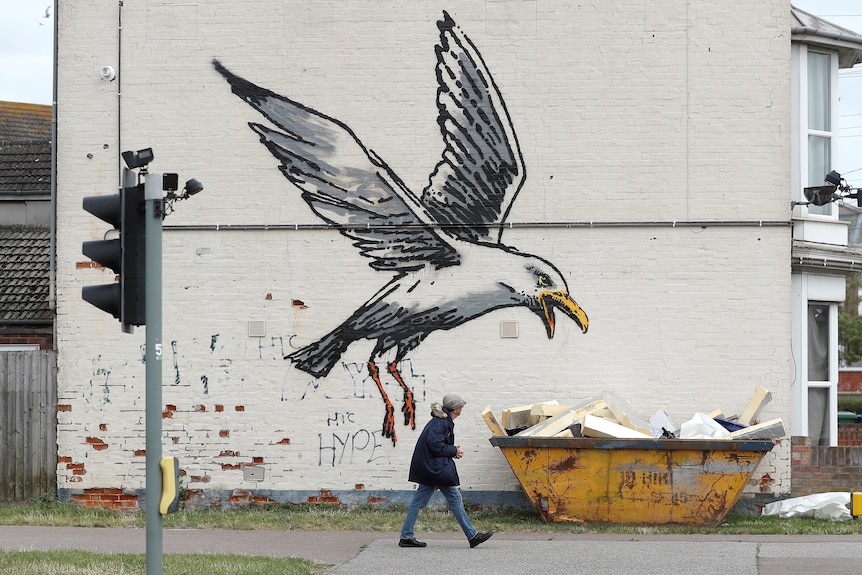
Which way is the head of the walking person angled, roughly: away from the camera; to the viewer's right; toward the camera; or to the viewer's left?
to the viewer's right

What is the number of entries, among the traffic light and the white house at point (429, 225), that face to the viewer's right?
1

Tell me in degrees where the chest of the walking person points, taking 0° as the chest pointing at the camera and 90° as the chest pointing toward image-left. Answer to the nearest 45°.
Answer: approximately 270°

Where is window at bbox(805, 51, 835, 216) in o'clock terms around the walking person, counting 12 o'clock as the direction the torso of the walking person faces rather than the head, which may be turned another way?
The window is roughly at 11 o'clock from the walking person.

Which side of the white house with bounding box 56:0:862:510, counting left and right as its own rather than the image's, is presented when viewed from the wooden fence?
back

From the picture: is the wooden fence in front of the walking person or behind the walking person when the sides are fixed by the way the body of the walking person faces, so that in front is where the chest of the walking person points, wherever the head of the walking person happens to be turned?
behind

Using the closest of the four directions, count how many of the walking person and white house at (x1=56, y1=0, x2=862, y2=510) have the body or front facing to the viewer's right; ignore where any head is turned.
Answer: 2

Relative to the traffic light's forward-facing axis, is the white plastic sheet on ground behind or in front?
behind

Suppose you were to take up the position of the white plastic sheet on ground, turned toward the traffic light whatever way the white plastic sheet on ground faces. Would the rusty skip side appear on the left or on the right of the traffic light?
right

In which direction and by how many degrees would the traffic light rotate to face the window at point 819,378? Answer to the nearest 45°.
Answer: approximately 135° to its right

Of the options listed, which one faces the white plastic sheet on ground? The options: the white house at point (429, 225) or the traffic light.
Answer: the white house

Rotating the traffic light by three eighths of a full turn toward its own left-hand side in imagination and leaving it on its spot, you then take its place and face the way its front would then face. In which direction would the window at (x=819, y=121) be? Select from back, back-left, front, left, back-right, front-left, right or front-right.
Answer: left

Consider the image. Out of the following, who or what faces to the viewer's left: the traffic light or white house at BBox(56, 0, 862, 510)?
the traffic light

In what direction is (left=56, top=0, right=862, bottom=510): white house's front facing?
to the viewer's right

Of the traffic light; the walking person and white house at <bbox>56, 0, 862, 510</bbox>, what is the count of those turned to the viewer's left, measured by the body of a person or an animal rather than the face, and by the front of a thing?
1

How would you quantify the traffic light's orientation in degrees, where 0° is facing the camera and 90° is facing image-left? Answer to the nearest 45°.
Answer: approximately 90°
